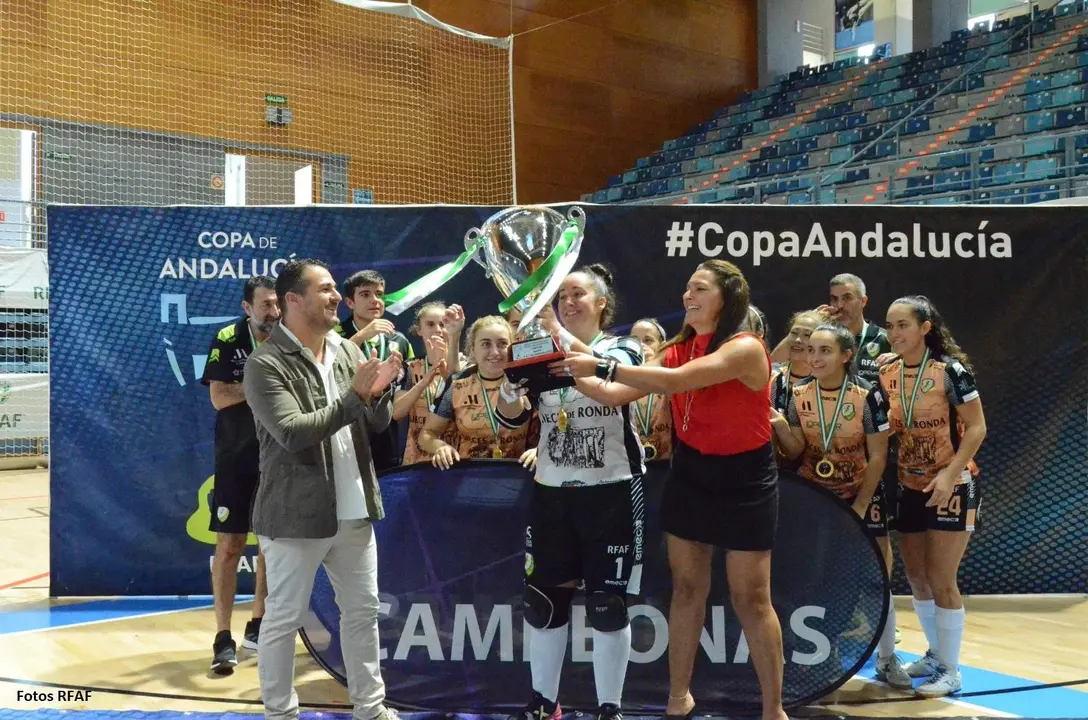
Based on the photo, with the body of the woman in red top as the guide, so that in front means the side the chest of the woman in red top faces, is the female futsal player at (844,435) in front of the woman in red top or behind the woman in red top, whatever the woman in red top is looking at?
behind

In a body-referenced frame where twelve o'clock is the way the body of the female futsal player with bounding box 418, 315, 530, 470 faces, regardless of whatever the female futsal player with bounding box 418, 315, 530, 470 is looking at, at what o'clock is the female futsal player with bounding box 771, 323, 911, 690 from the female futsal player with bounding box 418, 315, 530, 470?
the female futsal player with bounding box 771, 323, 911, 690 is roughly at 9 o'clock from the female futsal player with bounding box 418, 315, 530, 470.

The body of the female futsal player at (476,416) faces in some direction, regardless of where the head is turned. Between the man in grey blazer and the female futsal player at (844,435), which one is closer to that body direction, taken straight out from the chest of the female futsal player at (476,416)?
the man in grey blazer

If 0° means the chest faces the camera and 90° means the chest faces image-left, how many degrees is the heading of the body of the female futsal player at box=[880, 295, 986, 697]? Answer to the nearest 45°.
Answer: approximately 45°

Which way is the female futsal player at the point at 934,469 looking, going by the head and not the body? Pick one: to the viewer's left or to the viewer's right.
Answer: to the viewer's left

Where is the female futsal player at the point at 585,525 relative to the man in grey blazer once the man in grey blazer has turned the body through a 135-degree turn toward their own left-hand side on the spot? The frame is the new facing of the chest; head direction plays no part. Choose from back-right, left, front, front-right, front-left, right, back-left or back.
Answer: right

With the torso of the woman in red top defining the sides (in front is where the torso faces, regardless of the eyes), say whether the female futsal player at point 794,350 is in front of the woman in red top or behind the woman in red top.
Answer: behind

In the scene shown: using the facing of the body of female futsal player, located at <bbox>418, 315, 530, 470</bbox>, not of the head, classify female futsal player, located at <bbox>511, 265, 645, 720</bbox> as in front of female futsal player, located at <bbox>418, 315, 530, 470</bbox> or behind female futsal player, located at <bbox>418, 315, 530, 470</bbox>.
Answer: in front

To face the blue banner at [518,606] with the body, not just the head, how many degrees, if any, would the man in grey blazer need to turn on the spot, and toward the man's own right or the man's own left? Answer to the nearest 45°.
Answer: approximately 90° to the man's own left

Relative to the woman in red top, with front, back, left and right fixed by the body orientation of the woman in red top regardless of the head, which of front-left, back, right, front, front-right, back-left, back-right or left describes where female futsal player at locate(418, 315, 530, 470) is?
right

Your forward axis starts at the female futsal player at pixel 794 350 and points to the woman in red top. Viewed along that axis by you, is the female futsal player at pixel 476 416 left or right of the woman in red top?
right

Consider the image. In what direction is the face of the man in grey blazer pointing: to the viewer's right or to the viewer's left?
to the viewer's right
